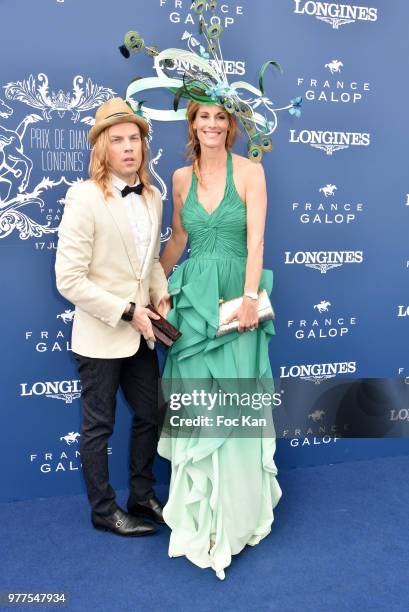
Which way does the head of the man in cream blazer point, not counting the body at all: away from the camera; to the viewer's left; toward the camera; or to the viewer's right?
toward the camera

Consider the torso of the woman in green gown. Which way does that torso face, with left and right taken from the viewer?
facing the viewer

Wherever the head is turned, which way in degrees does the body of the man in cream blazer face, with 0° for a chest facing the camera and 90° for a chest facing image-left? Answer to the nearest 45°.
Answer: approximately 315°

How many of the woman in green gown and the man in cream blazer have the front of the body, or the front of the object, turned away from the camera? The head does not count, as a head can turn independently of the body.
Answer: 0

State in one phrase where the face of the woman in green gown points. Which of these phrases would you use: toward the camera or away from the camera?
toward the camera
